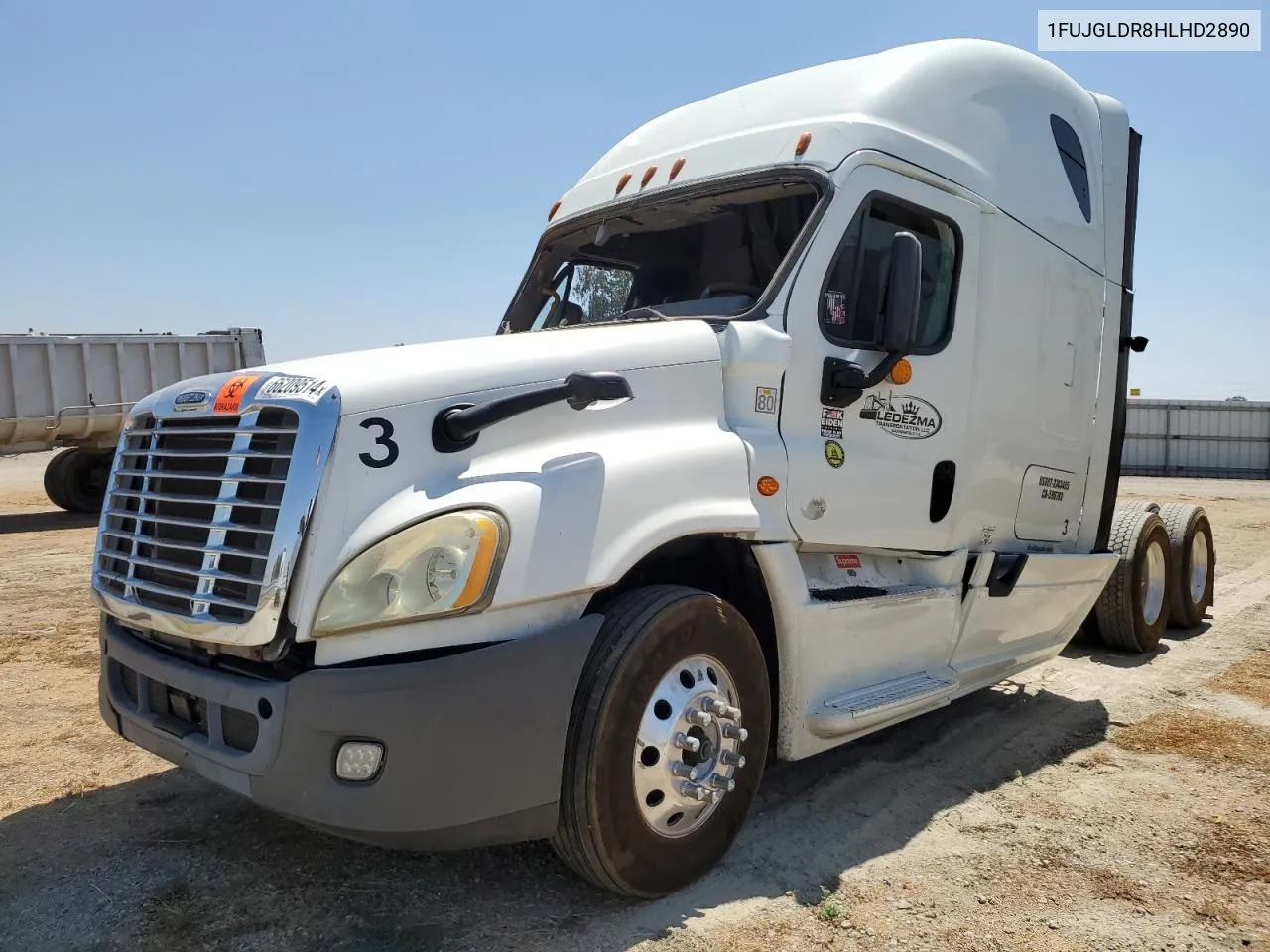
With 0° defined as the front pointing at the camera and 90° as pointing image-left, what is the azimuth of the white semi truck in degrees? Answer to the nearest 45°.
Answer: approximately 45°

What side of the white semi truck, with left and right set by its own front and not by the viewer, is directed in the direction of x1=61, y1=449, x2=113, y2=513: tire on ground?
right

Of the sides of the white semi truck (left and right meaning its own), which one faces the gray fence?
back

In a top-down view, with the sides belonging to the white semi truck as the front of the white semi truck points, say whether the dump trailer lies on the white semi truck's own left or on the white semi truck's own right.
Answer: on the white semi truck's own right
